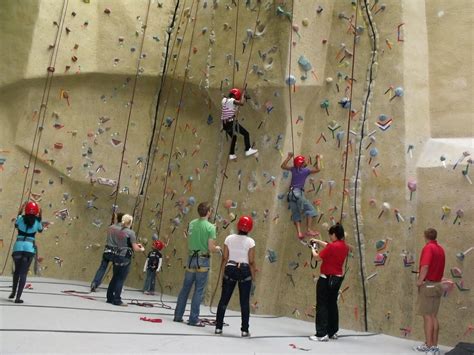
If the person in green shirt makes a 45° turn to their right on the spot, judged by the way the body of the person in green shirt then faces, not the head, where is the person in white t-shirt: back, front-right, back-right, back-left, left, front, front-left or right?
front-right

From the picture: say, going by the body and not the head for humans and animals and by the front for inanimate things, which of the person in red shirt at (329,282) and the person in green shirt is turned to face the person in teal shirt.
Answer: the person in red shirt

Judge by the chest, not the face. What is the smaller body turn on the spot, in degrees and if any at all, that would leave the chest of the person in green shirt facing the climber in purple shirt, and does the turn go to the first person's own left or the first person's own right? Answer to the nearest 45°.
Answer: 0° — they already face them

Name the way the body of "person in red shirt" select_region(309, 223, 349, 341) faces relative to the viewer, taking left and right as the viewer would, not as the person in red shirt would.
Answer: facing to the left of the viewer

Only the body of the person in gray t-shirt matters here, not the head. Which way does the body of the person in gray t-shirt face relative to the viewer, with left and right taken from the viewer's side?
facing away from the viewer and to the right of the viewer

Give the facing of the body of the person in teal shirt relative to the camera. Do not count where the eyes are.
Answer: away from the camera

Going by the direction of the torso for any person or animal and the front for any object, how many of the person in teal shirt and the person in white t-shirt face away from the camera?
2

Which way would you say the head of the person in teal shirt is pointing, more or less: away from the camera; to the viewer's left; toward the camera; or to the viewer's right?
away from the camera

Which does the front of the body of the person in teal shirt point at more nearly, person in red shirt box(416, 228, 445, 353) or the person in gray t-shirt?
the person in gray t-shirt

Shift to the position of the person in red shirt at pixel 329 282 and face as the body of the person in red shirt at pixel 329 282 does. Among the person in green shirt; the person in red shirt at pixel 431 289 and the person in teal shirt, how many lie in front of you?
2

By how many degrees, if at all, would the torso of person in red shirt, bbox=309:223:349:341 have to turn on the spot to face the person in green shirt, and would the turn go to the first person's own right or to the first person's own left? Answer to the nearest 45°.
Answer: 0° — they already face them

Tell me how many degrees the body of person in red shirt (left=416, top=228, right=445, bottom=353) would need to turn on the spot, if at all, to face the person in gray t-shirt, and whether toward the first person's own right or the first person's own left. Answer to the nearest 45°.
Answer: approximately 45° to the first person's own left

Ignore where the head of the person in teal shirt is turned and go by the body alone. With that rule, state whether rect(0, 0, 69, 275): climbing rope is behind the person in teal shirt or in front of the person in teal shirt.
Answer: in front

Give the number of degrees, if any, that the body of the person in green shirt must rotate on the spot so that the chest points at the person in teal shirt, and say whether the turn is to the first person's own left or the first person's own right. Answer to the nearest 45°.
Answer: approximately 135° to the first person's own left

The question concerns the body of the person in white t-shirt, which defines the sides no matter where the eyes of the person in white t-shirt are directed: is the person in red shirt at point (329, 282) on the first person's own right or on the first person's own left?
on the first person's own right

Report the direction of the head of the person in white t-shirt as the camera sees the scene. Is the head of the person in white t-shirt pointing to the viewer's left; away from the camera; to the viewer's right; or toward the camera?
away from the camera

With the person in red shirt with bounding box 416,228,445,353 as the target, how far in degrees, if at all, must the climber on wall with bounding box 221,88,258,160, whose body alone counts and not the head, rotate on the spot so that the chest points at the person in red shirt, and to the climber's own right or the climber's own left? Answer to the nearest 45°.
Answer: approximately 90° to the climber's own right

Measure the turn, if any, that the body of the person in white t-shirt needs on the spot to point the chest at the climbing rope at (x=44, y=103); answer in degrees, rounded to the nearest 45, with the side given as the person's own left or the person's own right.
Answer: approximately 45° to the person's own left
